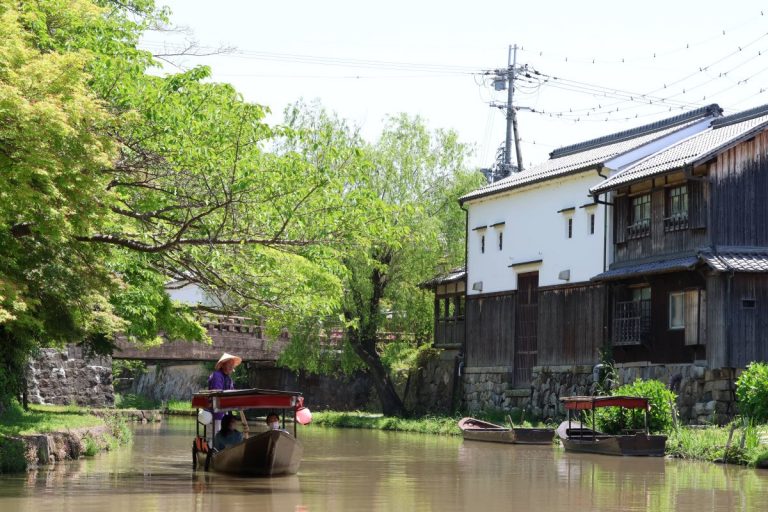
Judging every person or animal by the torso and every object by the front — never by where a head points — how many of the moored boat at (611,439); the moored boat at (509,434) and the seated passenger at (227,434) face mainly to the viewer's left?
2

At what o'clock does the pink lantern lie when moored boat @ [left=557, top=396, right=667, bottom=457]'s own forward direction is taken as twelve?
The pink lantern is roughly at 10 o'clock from the moored boat.

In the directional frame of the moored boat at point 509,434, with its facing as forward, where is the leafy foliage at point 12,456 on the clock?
The leafy foliage is roughly at 10 o'clock from the moored boat.

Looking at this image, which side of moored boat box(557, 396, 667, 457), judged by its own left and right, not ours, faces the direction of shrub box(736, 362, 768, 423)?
back

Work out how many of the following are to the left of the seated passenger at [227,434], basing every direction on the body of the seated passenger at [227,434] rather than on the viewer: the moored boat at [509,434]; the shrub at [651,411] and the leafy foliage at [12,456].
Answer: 2

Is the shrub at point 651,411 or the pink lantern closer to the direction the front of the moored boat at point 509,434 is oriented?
the pink lantern

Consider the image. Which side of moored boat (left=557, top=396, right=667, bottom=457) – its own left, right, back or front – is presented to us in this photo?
left

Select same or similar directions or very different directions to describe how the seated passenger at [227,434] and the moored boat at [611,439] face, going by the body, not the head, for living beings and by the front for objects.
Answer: very different directions

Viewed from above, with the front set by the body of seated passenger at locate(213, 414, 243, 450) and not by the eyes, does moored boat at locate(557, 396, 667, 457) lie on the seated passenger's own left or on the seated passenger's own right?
on the seated passenger's own left

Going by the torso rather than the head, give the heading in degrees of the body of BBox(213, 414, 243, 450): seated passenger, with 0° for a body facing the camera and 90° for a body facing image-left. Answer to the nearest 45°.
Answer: approximately 315°

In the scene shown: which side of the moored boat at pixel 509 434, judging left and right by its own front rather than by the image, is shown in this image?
left
